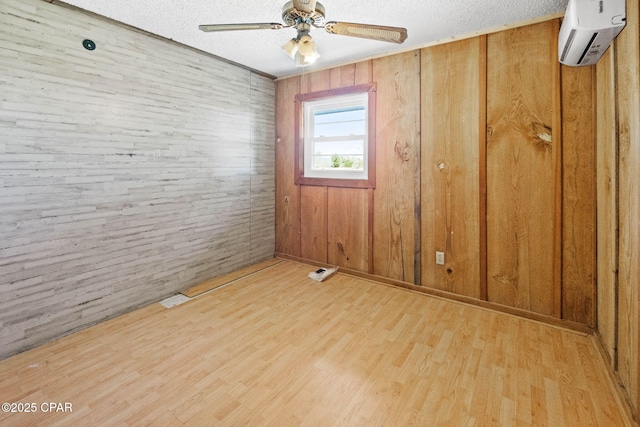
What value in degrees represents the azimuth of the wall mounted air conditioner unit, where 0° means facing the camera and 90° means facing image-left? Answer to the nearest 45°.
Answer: approximately 90°

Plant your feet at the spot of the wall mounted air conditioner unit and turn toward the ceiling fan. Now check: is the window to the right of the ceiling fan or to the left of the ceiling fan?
right
